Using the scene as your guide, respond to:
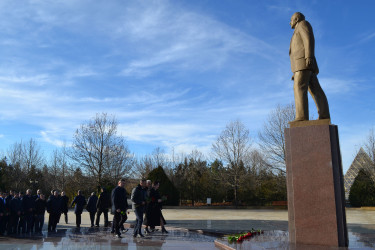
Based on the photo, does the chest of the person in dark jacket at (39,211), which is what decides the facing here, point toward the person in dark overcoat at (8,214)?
no

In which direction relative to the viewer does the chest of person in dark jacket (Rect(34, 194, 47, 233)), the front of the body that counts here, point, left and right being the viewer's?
facing the viewer and to the right of the viewer

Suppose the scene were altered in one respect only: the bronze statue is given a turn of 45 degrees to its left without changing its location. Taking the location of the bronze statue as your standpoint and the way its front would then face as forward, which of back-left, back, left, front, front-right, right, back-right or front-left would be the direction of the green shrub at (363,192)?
back-right

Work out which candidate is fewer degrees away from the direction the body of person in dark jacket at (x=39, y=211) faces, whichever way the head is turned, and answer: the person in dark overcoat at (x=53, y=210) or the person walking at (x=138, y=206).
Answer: the person walking

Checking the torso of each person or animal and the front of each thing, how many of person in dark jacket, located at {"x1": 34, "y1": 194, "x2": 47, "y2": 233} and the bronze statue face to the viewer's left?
1

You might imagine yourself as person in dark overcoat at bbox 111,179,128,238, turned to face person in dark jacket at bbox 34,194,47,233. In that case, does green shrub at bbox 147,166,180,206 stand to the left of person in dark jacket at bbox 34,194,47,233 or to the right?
right

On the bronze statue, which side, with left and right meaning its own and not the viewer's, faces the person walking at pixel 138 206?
front

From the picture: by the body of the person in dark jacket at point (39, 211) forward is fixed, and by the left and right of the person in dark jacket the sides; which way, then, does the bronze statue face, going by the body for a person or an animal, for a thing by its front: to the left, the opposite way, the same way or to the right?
the opposite way

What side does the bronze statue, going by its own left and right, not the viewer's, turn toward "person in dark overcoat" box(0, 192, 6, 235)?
front

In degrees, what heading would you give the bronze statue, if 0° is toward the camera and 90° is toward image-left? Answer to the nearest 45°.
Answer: approximately 90°

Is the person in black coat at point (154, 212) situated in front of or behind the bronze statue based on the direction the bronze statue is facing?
in front

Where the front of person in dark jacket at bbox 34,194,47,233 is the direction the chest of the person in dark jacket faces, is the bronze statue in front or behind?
in front
